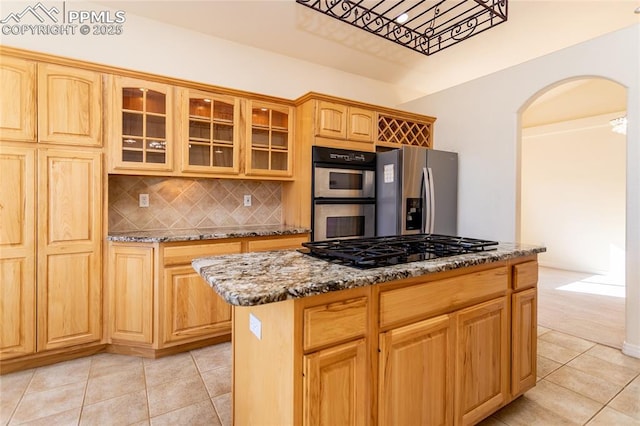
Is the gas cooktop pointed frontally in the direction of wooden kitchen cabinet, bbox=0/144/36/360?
no

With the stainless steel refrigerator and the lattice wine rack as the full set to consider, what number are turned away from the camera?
0

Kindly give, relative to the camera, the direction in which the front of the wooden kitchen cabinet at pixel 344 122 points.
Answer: facing the viewer and to the right of the viewer

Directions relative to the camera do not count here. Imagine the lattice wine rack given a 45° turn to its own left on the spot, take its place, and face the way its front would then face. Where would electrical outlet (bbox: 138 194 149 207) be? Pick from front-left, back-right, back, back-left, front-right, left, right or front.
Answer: back-right

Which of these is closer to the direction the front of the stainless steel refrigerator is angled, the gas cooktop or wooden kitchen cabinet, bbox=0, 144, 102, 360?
the gas cooktop

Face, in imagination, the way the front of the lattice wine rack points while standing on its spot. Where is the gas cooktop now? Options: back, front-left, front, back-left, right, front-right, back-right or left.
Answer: front-right

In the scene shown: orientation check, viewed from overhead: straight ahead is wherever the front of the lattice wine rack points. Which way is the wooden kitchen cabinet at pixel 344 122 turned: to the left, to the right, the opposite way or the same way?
the same way

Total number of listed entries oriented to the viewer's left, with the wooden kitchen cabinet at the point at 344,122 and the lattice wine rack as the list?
0

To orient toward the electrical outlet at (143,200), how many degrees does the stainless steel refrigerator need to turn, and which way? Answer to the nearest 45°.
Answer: approximately 90° to its right

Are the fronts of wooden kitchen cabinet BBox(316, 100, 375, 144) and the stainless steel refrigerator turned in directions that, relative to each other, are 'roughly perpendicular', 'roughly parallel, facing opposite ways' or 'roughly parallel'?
roughly parallel

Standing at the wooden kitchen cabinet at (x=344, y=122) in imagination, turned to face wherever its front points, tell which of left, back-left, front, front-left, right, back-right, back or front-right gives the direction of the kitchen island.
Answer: front-right

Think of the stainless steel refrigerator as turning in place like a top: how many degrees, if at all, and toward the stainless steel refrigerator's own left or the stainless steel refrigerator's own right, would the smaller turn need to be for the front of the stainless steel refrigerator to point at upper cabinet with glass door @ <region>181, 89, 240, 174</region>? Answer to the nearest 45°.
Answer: approximately 90° to the stainless steel refrigerator's own right

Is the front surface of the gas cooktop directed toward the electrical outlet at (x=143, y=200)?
no

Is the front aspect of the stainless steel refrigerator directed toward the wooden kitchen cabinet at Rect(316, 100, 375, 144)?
no

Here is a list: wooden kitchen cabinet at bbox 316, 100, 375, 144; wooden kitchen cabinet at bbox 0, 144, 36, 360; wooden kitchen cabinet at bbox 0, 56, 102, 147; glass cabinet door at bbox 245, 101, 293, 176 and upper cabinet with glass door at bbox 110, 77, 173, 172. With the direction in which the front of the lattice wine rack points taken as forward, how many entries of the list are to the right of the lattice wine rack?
5

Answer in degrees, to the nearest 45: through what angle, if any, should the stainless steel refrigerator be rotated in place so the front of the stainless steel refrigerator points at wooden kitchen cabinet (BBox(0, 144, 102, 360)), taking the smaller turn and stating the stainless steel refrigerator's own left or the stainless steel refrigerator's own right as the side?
approximately 90° to the stainless steel refrigerator's own right

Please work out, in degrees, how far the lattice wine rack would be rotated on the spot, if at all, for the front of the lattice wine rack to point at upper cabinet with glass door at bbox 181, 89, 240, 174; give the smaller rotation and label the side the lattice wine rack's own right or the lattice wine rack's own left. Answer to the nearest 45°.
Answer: approximately 90° to the lattice wine rack's own right

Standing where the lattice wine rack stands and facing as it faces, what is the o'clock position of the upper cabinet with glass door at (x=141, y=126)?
The upper cabinet with glass door is roughly at 3 o'clock from the lattice wine rack.

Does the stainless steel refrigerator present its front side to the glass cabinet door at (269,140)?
no
